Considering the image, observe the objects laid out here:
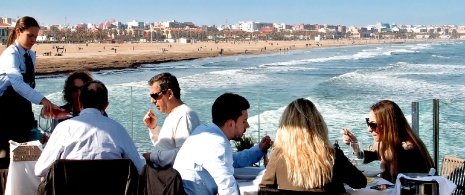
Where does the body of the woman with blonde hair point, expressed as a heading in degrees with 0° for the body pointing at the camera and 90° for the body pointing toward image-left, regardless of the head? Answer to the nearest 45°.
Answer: approximately 180°

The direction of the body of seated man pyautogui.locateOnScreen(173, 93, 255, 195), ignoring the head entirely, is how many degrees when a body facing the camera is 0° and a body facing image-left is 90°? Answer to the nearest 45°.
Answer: approximately 225°

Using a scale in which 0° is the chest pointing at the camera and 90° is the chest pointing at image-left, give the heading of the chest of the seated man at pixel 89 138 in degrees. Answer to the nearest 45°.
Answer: approximately 180°

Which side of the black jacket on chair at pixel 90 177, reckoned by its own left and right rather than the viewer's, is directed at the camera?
back

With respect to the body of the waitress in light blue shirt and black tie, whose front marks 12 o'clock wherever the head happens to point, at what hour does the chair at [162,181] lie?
The chair is roughly at 1 o'clock from the waitress in light blue shirt and black tie.

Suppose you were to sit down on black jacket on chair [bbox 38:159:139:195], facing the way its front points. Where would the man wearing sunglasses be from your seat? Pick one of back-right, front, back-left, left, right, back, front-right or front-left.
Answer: front-right

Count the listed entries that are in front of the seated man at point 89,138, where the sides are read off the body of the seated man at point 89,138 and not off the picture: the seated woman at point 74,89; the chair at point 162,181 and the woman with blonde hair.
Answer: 1

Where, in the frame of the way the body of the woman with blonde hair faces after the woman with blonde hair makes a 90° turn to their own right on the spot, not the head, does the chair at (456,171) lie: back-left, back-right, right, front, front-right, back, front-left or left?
front-left

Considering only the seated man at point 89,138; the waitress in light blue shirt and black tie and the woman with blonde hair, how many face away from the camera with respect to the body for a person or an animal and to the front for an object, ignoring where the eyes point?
2

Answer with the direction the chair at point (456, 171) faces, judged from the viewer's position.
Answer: facing the viewer and to the left of the viewer

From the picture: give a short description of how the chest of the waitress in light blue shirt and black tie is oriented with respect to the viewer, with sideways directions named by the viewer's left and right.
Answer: facing the viewer and to the right of the viewer

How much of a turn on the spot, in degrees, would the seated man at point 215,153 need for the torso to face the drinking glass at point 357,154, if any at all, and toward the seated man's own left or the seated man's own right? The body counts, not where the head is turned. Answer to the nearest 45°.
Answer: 0° — they already face it

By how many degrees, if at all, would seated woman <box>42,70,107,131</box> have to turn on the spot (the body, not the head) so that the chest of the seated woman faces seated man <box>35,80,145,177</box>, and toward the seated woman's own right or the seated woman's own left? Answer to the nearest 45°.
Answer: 0° — they already face them

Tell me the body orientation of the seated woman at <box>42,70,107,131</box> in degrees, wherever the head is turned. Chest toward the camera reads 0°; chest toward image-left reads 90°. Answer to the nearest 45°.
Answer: approximately 0°

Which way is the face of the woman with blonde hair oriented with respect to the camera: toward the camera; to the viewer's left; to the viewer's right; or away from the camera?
away from the camera

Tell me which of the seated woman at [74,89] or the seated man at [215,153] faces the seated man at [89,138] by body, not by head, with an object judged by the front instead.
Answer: the seated woman

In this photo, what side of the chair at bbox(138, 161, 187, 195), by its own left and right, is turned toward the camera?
back

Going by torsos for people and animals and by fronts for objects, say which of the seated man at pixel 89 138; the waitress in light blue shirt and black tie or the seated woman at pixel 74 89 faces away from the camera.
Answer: the seated man
